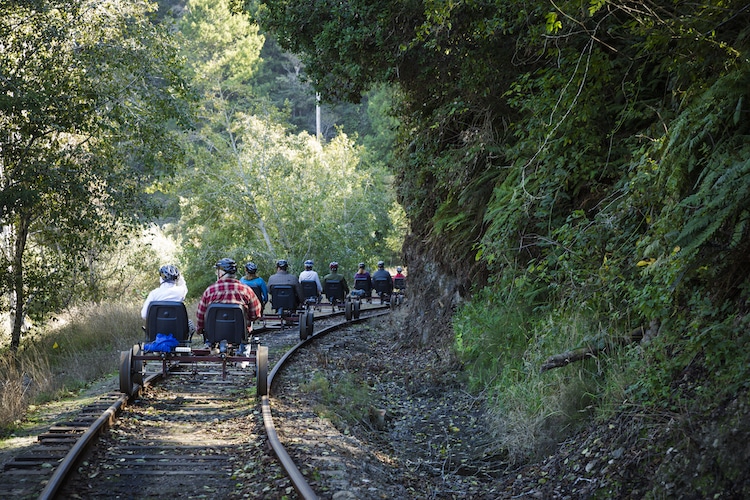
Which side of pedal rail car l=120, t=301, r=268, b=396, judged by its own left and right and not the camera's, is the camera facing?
back

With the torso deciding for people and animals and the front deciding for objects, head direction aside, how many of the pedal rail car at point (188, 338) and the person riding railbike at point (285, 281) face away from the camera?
2

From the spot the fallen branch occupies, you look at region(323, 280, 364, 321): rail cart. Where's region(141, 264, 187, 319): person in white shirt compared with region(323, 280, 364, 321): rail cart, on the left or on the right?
left

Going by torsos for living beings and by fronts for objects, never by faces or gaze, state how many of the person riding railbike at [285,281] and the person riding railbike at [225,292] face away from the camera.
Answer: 2

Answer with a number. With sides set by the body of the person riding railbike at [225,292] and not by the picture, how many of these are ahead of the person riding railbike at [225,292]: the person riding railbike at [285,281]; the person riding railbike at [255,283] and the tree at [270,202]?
3

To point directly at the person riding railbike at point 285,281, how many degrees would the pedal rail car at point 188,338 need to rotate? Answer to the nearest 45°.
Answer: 0° — it already faces them

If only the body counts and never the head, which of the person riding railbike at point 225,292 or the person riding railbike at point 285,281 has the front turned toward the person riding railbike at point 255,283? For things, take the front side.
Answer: the person riding railbike at point 225,292

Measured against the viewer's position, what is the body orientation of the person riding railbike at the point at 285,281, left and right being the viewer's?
facing away from the viewer

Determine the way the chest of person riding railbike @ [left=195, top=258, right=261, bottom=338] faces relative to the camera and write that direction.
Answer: away from the camera
